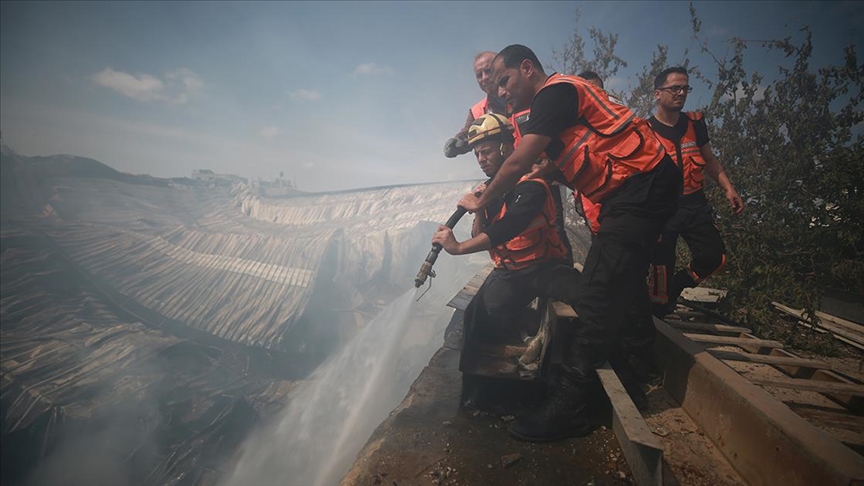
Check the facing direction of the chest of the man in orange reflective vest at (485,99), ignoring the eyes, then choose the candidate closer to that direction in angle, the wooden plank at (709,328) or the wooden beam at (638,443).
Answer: the wooden beam

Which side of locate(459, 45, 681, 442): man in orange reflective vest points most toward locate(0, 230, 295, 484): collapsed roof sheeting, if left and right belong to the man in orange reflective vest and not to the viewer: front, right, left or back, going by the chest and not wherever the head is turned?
front

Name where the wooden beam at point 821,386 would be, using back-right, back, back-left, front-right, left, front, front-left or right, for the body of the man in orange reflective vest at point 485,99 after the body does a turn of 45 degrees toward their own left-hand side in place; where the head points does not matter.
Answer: front-left

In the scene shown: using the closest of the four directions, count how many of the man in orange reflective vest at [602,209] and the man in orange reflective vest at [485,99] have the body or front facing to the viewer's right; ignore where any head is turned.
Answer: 0

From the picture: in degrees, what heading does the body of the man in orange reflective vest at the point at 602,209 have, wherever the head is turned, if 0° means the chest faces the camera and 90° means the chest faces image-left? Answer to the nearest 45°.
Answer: approximately 90°

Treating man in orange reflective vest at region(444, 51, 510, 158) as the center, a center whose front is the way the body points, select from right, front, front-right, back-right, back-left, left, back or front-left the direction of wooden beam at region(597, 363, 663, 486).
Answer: front-left

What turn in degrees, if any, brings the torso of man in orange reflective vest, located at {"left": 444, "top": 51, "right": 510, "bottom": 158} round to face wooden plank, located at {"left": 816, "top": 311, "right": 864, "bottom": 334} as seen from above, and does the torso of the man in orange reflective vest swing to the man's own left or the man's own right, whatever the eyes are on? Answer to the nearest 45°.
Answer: approximately 135° to the man's own left

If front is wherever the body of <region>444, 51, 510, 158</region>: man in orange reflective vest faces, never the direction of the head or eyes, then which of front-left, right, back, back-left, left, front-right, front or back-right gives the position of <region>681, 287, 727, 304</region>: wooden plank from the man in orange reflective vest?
back-left

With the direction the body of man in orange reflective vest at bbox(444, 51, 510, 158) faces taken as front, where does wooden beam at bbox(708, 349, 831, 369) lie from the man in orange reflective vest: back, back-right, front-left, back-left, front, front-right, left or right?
left

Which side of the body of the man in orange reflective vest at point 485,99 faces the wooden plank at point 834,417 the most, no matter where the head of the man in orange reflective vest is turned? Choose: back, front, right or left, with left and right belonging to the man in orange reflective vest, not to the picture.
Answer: left

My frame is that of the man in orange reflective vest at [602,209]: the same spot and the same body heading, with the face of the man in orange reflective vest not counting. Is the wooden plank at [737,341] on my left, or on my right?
on my right

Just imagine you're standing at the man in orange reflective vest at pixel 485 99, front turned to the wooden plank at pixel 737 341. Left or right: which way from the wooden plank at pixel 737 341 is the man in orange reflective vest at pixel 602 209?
right
